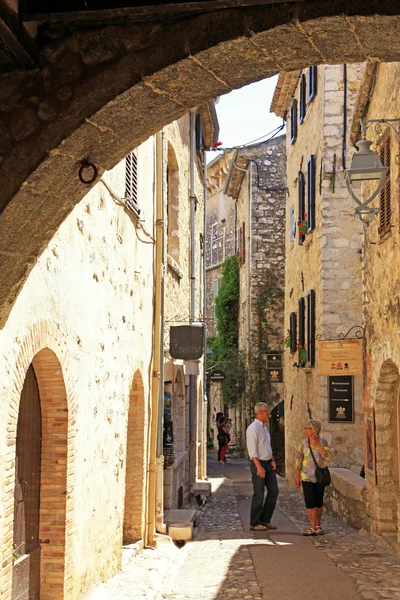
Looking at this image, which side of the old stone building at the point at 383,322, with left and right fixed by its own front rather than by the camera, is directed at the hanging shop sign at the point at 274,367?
right

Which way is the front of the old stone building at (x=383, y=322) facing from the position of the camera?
facing to the left of the viewer

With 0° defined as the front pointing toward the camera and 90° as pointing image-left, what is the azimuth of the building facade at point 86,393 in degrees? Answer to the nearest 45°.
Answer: approximately 270°

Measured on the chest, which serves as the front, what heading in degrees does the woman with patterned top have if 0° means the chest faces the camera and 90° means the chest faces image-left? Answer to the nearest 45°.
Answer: approximately 45°

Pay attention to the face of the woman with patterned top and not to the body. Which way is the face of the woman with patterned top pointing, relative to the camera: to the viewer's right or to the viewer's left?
to the viewer's left

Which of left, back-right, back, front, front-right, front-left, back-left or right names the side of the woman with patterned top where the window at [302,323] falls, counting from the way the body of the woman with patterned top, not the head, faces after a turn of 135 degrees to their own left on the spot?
left

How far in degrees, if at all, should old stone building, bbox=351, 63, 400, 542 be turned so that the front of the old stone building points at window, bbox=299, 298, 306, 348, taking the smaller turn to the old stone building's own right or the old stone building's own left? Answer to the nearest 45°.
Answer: approximately 90° to the old stone building's own right
